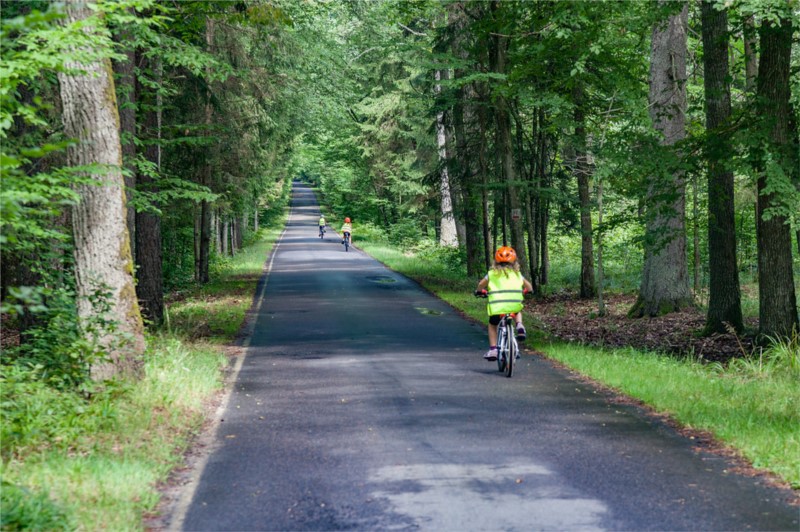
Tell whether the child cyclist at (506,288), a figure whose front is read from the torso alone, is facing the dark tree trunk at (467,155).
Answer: yes

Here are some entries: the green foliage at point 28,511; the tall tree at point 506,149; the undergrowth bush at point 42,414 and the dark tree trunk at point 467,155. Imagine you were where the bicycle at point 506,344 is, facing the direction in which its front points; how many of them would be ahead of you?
2

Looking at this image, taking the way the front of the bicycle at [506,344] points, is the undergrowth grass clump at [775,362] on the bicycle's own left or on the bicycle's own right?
on the bicycle's own right

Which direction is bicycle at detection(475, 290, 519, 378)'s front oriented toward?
away from the camera

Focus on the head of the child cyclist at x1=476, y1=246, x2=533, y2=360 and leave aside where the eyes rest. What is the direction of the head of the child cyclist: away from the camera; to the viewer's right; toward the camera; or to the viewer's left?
away from the camera

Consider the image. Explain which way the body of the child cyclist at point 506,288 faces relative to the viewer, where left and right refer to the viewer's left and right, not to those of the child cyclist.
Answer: facing away from the viewer

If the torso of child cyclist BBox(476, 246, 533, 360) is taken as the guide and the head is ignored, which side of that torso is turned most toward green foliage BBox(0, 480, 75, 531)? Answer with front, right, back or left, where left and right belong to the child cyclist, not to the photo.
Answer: back

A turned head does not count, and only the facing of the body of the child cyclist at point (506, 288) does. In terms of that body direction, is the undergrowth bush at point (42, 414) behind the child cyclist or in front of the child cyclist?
behind

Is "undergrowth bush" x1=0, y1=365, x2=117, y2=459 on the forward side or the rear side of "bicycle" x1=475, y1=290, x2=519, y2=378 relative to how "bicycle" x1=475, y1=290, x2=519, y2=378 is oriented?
on the rear side

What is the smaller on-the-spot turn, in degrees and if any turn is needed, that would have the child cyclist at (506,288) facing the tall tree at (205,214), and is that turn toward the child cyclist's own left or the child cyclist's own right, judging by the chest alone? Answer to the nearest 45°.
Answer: approximately 45° to the child cyclist's own left
